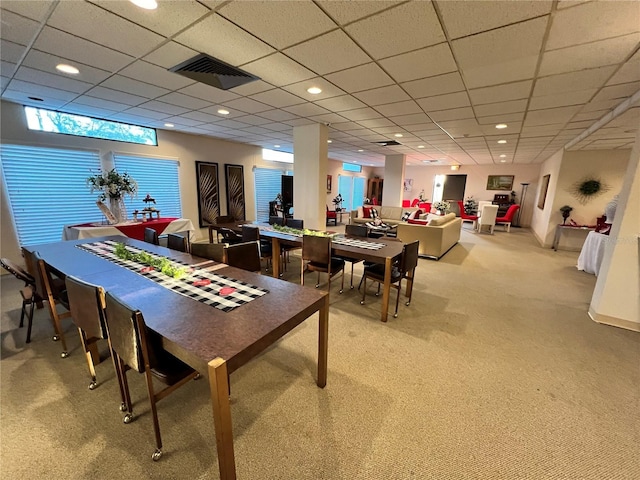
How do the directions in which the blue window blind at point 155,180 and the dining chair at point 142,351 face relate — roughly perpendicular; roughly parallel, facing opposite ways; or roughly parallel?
roughly perpendicular

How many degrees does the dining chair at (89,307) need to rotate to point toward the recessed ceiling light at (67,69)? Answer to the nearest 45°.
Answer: approximately 45° to its left

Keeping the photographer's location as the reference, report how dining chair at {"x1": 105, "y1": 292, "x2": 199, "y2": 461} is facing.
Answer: facing away from the viewer and to the right of the viewer

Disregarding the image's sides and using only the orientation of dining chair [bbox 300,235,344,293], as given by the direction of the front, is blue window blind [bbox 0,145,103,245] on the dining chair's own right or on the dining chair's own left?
on the dining chair's own left

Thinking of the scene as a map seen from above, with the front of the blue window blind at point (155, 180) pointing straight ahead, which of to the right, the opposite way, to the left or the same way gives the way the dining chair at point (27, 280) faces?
to the left

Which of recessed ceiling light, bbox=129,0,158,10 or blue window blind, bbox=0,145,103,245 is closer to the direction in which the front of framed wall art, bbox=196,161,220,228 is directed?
the recessed ceiling light

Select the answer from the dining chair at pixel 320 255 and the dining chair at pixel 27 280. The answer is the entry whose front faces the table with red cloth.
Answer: the dining chair at pixel 27 280

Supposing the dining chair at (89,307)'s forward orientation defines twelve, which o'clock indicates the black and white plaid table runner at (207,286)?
The black and white plaid table runner is roughly at 2 o'clock from the dining chair.

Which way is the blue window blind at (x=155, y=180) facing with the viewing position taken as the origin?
facing the viewer and to the right of the viewer

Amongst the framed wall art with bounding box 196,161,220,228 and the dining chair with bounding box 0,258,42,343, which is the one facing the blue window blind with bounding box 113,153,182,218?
the dining chair

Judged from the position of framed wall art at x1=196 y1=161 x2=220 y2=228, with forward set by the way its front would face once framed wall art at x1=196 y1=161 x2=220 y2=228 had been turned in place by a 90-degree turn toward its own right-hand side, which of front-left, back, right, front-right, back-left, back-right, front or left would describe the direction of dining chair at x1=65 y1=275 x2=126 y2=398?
front-left

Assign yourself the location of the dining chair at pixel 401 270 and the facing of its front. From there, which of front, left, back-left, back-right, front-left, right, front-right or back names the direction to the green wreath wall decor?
right

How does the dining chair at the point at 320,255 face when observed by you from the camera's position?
facing away from the viewer and to the right of the viewer

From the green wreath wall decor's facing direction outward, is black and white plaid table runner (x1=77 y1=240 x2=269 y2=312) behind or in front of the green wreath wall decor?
in front

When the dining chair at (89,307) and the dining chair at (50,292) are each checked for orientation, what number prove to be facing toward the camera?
0

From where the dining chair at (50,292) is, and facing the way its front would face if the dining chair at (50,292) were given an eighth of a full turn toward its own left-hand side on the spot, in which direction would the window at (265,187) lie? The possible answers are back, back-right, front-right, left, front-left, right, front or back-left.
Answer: front-right
